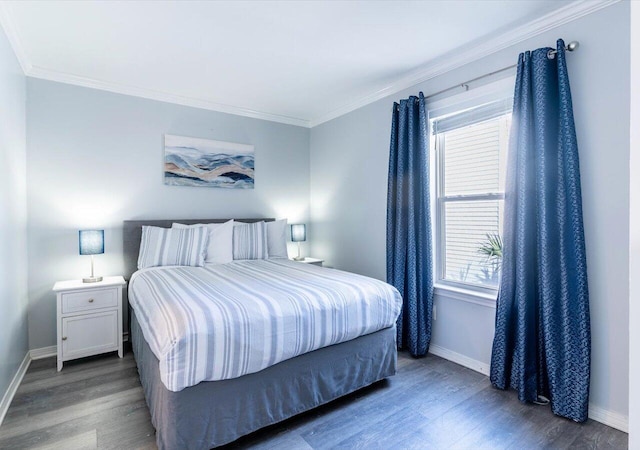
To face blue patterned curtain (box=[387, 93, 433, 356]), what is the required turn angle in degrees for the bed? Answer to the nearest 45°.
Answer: approximately 90° to its left

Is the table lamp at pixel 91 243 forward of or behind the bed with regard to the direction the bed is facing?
behind

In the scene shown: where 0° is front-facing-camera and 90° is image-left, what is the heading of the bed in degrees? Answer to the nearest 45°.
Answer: approximately 315°
